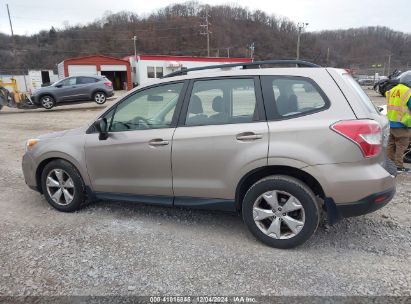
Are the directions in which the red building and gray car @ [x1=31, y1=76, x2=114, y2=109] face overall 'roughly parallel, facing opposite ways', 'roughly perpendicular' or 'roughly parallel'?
roughly perpendicular

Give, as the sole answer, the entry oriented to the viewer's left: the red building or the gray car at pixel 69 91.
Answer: the gray car

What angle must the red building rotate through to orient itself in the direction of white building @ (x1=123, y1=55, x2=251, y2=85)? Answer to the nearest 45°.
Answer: approximately 90° to its left

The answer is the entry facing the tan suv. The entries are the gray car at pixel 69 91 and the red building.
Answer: the red building

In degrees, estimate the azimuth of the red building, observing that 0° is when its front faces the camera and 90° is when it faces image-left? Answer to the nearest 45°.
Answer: approximately 0°

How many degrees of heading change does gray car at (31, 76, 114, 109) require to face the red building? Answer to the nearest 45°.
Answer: approximately 90° to its right

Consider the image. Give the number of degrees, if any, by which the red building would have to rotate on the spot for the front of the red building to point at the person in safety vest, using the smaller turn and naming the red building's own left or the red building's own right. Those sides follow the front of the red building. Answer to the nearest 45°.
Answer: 0° — it already faces them

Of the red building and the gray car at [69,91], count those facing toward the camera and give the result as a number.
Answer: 1

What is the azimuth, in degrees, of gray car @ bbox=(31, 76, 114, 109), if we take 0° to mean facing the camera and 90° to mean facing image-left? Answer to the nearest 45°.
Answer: approximately 90°

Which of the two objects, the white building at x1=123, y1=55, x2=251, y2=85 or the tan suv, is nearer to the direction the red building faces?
the tan suv

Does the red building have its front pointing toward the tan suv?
yes

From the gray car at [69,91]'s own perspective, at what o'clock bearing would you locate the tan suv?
The tan suv is roughly at 9 o'clock from the gray car.
